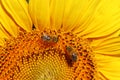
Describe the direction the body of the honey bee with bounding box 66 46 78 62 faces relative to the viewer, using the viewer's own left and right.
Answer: facing away from the viewer and to the left of the viewer

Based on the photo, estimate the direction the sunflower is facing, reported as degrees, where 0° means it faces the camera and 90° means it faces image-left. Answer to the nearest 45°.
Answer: approximately 0°

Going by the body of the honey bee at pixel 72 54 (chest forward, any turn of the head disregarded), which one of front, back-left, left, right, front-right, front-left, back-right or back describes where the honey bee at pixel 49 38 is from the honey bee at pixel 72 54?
front
